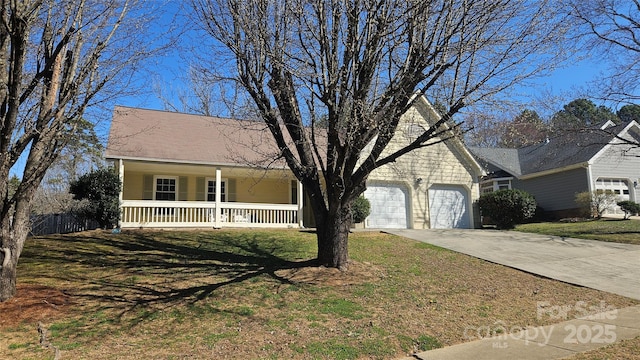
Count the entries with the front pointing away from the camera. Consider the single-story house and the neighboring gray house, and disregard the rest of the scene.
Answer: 0

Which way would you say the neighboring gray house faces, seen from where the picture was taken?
facing the viewer and to the right of the viewer

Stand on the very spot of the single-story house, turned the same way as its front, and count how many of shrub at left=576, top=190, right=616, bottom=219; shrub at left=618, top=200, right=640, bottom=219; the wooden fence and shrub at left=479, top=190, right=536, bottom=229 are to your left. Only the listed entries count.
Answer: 3

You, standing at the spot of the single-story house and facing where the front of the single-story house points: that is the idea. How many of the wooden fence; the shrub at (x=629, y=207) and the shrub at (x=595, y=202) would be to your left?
2

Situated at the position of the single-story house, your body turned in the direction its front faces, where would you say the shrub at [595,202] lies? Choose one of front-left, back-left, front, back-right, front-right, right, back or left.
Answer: left

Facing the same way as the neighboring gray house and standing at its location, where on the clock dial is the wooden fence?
The wooden fence is roughly at 3 o'clock from the neighboring gray house.

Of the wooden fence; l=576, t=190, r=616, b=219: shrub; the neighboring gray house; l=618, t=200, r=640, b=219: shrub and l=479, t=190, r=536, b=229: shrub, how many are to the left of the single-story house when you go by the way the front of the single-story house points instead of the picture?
4

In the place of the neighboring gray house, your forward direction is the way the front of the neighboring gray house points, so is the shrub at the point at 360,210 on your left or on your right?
on your right

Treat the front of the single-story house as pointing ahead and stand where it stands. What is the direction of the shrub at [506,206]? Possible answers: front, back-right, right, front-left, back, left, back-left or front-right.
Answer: left

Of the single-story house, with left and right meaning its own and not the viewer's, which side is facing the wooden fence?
right

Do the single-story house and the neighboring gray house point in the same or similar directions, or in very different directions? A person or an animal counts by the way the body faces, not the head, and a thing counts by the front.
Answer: same or similar directions

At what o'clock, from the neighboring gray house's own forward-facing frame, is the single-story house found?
The single-story house is roughly at 3 o'clock from the neighboring gray house.

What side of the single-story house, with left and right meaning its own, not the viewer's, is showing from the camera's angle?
front
